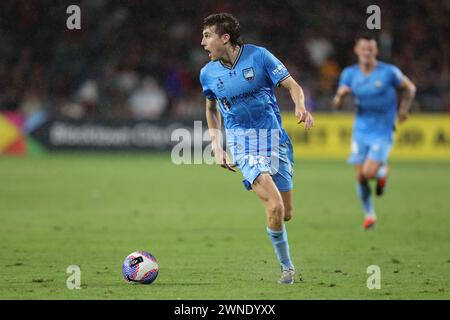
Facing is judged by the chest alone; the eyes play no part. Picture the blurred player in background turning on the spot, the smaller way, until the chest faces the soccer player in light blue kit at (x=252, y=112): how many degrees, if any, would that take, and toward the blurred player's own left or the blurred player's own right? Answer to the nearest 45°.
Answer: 0° — they already face them

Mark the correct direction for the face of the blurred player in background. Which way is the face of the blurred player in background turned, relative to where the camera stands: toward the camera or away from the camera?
toward the camera

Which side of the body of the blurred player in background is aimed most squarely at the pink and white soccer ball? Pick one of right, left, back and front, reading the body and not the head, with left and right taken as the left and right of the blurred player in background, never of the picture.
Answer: front

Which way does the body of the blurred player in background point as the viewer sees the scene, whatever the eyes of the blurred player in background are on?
toward the camera

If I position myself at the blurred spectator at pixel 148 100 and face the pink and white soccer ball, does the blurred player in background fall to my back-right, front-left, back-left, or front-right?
front-left

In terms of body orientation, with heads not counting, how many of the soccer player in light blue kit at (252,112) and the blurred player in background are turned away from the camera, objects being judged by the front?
0

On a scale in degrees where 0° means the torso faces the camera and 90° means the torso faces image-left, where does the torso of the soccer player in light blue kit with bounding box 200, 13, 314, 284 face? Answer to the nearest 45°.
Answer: approximately 45°

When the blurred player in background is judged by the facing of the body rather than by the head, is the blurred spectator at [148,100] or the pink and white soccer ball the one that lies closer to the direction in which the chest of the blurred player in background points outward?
the pink and white soccer ball

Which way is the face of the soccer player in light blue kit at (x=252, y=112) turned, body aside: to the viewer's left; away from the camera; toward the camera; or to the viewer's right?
to the viewer's left

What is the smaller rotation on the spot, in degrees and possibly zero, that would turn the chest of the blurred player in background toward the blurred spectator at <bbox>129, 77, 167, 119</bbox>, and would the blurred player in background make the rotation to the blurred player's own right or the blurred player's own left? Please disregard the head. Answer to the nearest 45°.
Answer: approximately 135° to the blurred player's own right

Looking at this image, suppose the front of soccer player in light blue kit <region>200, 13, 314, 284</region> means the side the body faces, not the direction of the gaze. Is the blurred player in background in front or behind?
behind
